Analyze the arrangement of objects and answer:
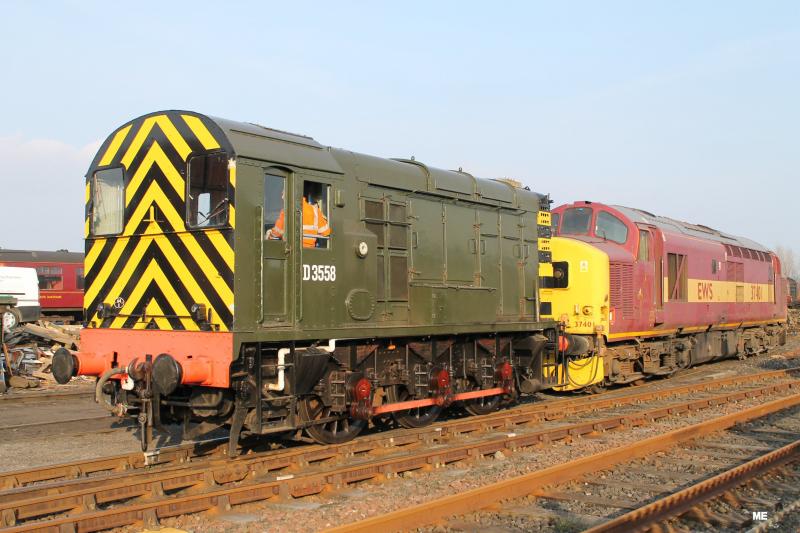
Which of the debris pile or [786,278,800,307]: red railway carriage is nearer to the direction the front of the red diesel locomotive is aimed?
the debris pile

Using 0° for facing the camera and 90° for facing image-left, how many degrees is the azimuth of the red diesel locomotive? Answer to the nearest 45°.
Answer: approximately 45°

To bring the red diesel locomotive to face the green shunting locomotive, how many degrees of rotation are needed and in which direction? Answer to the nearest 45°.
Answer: approximately 45° to its left

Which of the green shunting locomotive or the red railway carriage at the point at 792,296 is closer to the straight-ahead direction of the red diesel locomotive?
the green shunting locomotive

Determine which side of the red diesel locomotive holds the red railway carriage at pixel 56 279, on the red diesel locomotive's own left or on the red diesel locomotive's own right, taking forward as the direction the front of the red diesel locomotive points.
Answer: on the red diesel locomotive's own right

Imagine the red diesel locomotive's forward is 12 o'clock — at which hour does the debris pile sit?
The debris pile is roughly at 1 o'clock from the red diesel locomotive.

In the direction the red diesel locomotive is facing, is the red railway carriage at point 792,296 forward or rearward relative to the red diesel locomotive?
rearward

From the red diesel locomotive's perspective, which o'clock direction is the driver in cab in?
The driver in cab is roughly at 11 o'clock from the red diesel locomotive.
